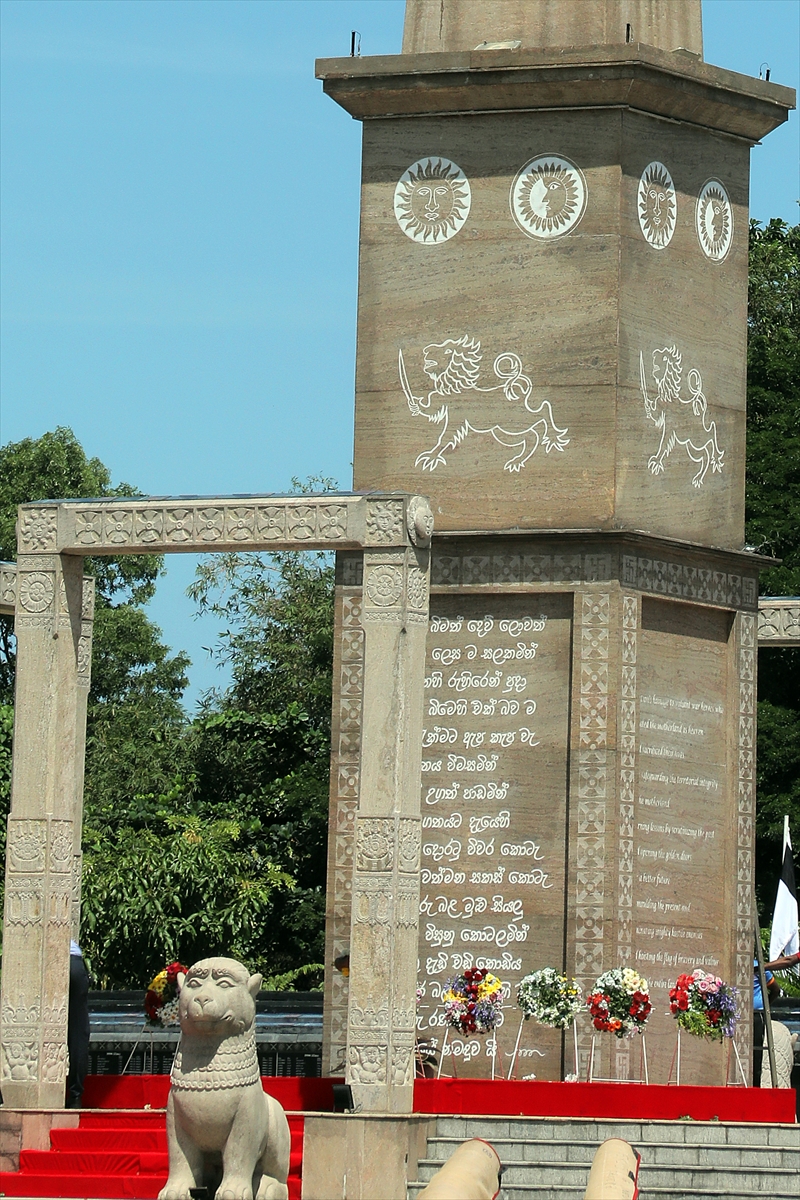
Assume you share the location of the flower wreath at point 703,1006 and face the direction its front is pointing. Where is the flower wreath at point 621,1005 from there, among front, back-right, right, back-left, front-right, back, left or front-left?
front-right

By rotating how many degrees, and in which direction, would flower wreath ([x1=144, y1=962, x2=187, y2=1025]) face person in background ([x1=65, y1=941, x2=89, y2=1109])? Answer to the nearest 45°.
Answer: approximately 45° to its right

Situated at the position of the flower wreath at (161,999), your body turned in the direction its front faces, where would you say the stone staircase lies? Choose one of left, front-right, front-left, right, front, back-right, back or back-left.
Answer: front-left

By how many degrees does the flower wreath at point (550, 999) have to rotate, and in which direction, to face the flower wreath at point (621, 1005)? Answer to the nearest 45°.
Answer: approximately 45° to its left

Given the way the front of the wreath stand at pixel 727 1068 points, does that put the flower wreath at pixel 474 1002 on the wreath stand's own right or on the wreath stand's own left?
on the wreath stand's own right

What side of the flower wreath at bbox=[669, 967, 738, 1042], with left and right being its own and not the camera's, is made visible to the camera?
front

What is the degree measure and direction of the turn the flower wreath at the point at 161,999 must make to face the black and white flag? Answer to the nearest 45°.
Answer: approximately 90° to its left

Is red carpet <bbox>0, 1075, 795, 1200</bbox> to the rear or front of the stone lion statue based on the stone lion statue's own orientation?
to the rear
